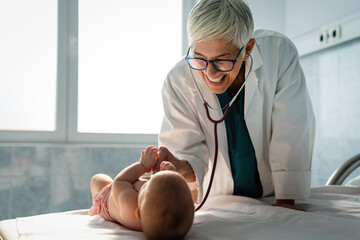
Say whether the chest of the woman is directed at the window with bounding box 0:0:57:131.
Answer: no

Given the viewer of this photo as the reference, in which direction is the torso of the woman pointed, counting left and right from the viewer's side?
facing the viewer and to the left of the viewer

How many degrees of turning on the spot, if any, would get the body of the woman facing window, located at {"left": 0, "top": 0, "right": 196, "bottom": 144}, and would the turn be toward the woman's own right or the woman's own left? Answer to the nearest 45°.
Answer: approximately 90° to the woman's own right

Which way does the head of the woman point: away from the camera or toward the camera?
toward the camera
